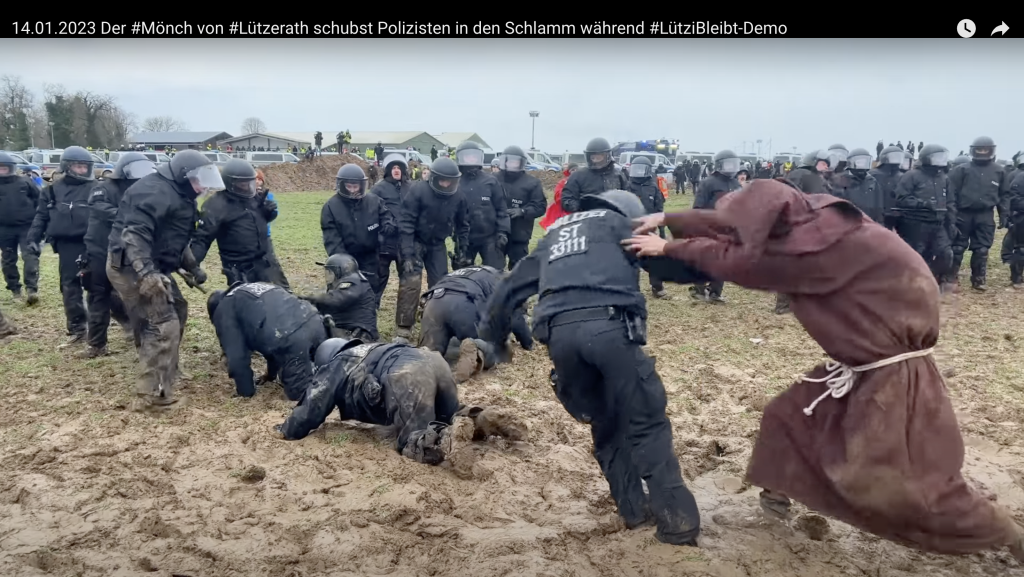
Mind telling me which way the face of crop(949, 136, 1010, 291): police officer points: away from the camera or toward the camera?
toward the camera

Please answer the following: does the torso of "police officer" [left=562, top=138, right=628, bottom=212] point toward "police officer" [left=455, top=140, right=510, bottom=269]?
no

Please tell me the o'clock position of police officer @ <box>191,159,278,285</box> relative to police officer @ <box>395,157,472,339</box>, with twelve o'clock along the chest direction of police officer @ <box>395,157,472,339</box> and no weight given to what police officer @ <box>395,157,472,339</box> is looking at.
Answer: police officer @ <box>191,159,278,285</box> is roughly at 2 o'clock from police officer @ <box>395,157,472,339</box>.

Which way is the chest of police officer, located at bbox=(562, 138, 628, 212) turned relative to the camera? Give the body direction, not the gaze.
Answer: toward the camera

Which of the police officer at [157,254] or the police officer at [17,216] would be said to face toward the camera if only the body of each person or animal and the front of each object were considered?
the police officer at [17,216]

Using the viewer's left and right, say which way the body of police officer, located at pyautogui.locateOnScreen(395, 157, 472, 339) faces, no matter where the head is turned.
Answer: facing the viewer

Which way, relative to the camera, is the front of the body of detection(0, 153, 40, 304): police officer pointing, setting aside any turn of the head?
toward the camera

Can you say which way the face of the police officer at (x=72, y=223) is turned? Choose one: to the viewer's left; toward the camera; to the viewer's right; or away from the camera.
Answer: toward the camera

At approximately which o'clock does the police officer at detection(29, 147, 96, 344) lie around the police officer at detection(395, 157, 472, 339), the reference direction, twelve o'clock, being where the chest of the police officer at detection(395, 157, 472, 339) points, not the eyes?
the police officer at detection(29, 147, 96, 344) is roughly at 3 o'clock from the police officer at detection(395, 157, 472, 339).

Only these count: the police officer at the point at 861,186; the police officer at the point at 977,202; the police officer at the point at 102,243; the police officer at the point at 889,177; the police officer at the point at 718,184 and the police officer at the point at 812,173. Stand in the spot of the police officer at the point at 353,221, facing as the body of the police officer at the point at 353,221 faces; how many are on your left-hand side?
5

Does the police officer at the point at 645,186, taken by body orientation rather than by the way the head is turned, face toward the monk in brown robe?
yes

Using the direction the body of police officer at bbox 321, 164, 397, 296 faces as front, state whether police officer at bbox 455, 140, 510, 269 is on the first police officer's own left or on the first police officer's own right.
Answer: on the first police officer's own left

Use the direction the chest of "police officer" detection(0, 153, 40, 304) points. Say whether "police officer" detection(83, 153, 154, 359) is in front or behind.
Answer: in front

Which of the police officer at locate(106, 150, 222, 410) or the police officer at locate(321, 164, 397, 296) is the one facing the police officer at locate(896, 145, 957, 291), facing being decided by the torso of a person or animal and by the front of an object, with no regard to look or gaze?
the police officer at locate(106, 150, 222, 410)

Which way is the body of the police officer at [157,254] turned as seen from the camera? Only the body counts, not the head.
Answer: to the viewer's right

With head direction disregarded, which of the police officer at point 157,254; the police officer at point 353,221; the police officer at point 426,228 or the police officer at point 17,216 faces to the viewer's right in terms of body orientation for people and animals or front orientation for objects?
the police officer at point 157,254

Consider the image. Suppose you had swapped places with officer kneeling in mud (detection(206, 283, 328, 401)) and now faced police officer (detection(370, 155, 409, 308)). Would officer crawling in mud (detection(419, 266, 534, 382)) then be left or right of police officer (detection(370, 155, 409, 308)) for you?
right

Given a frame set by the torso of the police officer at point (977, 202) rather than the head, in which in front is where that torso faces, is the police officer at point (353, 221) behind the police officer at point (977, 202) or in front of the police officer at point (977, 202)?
in front

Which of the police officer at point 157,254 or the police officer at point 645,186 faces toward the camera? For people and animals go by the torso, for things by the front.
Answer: the police officer at point 645,186
